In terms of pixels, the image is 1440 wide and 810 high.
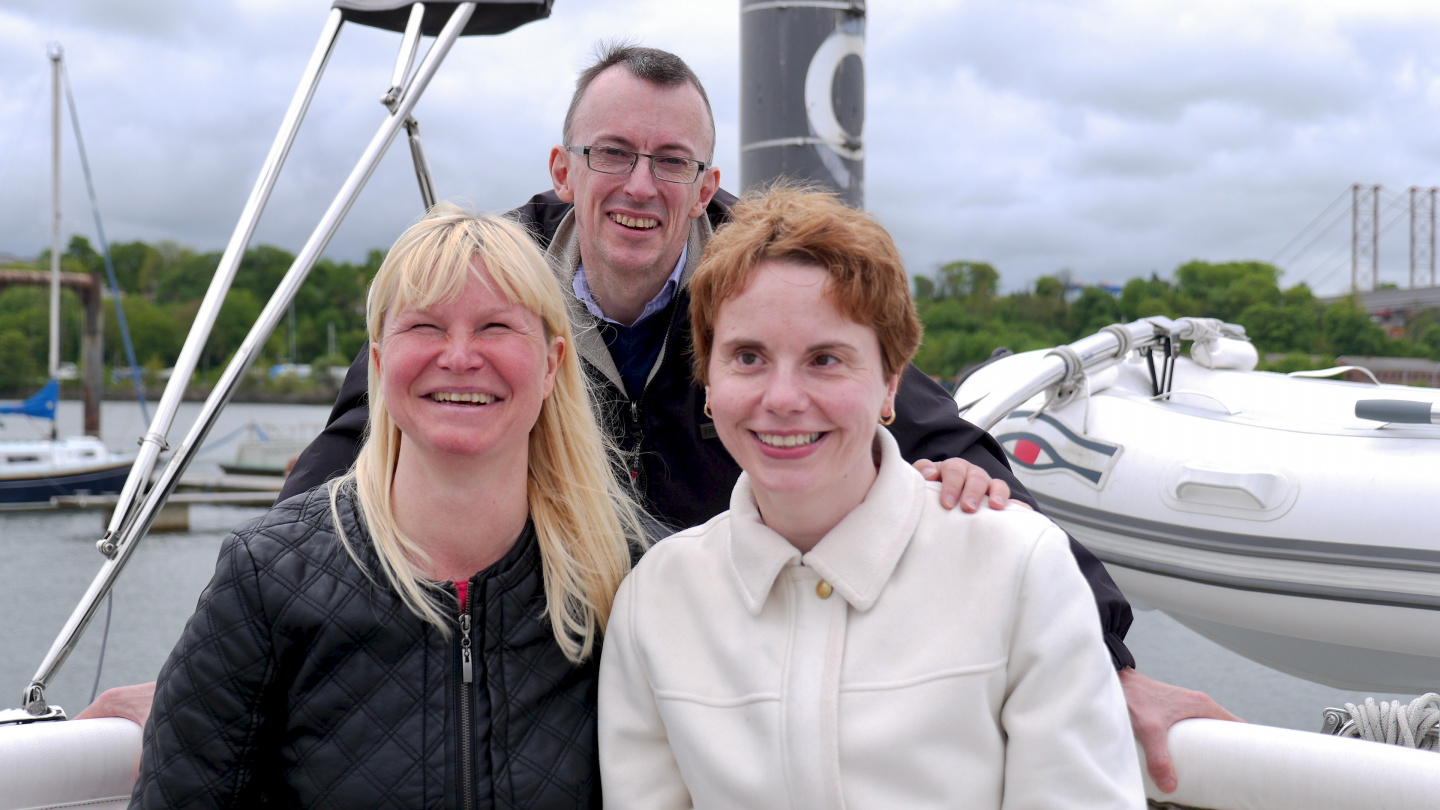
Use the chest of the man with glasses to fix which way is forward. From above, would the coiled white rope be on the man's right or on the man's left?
on the man's left

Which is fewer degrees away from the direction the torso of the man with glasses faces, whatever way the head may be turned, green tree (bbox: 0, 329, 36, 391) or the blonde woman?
the blonde woman

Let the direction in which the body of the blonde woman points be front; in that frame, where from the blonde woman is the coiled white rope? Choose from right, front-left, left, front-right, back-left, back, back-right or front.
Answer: left

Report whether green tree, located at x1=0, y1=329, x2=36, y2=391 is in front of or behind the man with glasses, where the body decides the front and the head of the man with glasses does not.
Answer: behind

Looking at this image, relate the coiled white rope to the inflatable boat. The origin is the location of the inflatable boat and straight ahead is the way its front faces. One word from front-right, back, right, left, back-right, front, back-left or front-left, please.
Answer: left

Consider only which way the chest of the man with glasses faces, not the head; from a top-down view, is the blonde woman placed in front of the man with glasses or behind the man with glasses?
in front

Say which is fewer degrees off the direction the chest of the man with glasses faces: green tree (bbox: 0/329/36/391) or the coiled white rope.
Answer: the coiled white rope

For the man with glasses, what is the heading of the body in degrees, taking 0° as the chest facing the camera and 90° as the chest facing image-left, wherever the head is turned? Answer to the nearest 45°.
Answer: approximately 0°

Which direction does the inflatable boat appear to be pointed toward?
to the viewer's left

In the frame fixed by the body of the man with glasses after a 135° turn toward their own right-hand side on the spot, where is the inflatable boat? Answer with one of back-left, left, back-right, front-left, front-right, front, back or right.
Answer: right
